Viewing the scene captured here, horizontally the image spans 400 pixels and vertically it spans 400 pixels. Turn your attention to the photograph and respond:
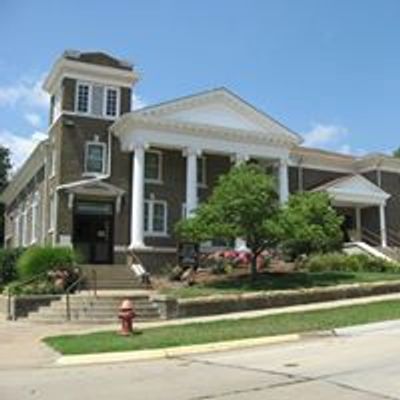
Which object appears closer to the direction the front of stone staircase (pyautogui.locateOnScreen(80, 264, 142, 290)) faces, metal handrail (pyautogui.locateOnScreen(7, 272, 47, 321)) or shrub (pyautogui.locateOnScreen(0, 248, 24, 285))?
the metal handrail

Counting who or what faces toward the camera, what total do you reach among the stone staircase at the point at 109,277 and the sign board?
2

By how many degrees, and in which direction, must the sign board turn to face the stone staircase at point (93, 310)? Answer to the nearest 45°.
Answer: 0° — it already faces it

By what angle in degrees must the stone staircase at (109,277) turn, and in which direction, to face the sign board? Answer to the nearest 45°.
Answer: approximately 90° to its left

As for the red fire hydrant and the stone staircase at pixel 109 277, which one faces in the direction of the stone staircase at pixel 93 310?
the stone staircase at pixel 109 277

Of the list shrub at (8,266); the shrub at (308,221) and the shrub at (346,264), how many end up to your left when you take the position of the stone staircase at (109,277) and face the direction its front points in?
2

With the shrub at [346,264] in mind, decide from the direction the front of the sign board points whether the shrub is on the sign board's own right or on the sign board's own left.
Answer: on the sign board's own left

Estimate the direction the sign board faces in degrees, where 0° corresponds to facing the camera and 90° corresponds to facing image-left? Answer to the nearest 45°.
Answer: approximately 0°

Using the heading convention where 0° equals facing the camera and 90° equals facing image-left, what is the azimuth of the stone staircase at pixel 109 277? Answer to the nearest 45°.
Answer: approximately 0°
